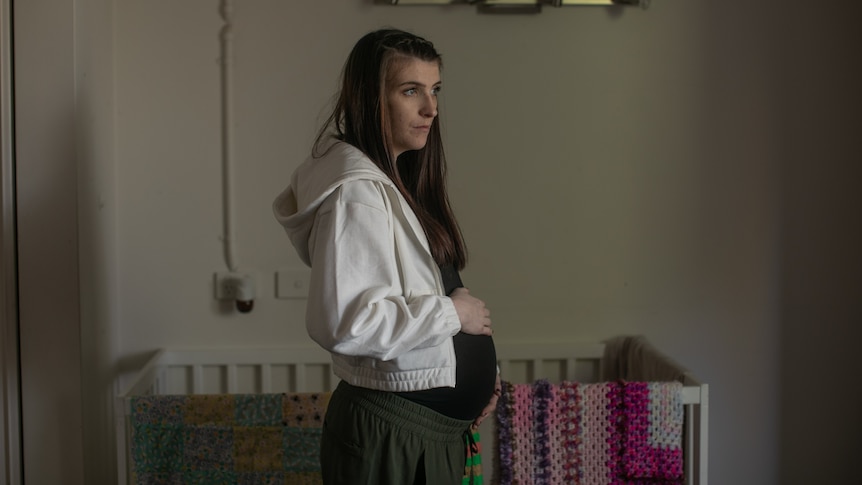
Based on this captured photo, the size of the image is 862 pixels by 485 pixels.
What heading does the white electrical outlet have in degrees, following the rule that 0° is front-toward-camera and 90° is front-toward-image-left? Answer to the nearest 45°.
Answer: approximately 0°

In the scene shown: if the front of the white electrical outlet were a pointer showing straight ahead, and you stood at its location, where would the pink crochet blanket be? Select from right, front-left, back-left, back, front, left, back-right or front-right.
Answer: front-left
